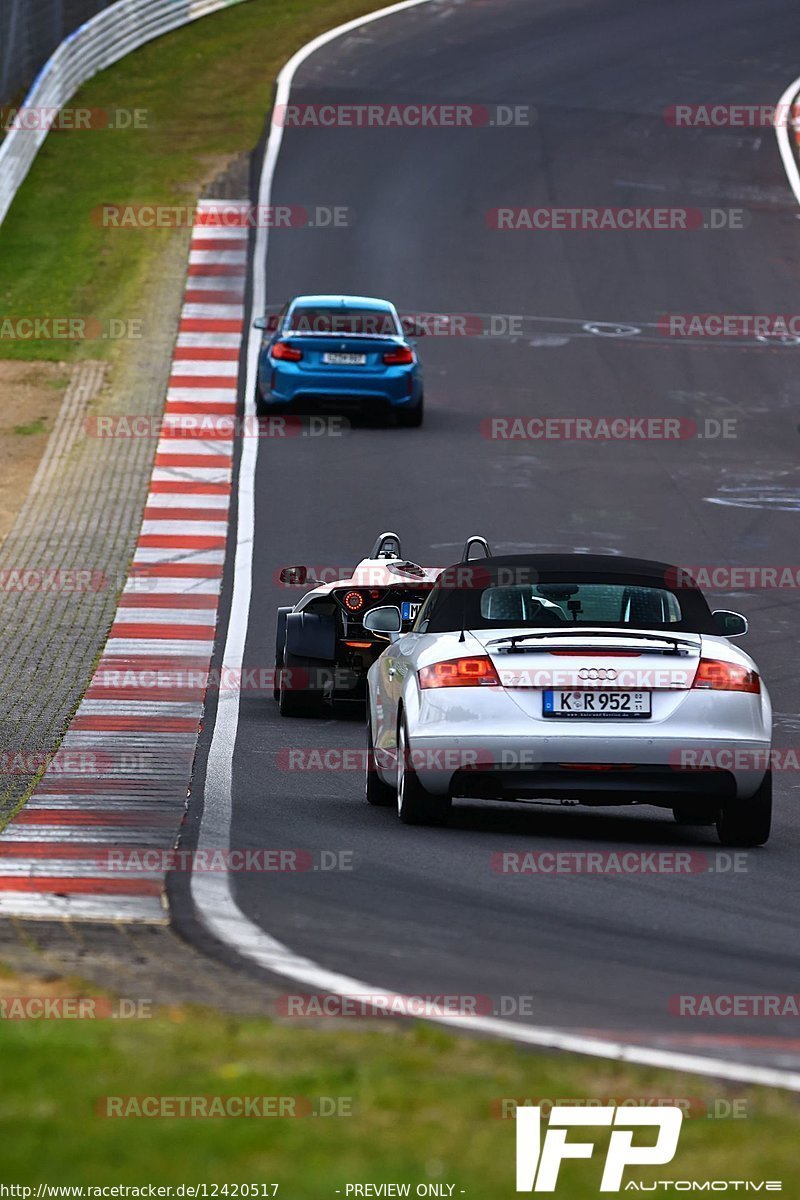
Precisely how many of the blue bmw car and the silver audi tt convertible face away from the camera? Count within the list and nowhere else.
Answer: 2

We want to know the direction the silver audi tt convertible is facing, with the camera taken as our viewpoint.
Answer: facing away from the viewer

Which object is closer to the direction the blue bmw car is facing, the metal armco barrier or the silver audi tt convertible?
the metal armco barrier

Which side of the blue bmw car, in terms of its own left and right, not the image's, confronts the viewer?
back

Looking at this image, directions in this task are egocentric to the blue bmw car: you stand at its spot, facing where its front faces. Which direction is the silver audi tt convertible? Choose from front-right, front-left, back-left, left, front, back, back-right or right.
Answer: back
